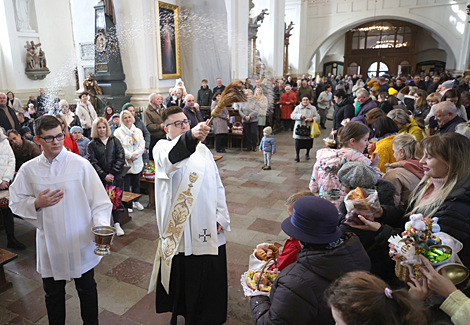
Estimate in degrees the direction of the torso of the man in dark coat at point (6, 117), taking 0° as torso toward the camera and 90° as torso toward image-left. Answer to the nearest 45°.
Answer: approximately 315°

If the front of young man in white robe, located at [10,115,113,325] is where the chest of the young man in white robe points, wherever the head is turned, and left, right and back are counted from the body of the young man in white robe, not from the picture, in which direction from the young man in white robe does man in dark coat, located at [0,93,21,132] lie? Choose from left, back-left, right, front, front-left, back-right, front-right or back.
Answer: back

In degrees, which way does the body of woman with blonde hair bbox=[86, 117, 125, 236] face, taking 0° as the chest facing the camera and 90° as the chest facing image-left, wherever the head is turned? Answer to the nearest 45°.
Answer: approximately 0°

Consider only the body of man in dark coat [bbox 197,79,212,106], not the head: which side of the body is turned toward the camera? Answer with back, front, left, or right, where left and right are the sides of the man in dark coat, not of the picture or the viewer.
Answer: front

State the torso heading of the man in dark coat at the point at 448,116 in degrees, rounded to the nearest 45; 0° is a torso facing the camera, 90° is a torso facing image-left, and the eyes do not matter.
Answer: approximately 90°

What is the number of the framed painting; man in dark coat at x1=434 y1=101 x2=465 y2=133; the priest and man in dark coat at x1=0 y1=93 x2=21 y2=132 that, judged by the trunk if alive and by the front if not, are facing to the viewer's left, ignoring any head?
1

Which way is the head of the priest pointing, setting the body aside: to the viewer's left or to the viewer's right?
to the viewer's right

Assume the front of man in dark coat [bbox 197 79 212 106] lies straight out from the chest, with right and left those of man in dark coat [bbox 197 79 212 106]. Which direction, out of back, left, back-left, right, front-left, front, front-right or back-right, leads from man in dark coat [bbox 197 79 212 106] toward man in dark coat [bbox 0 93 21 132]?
front-right

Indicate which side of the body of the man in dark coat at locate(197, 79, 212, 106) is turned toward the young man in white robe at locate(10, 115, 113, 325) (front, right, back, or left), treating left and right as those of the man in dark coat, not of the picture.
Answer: front

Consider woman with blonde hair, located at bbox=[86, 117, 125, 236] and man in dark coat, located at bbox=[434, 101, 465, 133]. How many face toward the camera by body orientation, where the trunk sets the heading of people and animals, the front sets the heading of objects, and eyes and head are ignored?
1

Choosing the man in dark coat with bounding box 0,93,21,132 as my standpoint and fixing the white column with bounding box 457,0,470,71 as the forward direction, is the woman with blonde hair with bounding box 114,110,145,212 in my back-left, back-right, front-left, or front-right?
front-right

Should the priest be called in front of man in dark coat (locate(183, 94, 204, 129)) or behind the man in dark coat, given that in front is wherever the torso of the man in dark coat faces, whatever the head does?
in front

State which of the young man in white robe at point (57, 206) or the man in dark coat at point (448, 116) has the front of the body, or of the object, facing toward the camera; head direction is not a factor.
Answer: the young man in white robe

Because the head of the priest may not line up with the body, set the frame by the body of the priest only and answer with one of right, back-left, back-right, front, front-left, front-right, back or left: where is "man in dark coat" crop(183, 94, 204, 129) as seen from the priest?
back-left

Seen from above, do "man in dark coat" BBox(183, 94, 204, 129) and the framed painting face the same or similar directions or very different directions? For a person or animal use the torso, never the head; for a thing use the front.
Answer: same or similar directions

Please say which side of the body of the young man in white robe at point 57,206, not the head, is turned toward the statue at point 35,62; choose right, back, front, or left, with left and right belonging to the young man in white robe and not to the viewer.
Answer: back

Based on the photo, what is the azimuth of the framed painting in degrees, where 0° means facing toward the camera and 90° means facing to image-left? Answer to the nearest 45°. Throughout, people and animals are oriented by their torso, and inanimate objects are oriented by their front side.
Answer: approximately 315°

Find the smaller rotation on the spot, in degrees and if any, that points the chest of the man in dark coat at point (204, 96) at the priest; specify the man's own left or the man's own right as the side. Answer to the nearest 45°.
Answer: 0° — they already face them

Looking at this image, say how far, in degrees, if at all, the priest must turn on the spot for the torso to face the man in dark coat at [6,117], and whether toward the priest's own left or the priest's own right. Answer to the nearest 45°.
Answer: approximately 180°

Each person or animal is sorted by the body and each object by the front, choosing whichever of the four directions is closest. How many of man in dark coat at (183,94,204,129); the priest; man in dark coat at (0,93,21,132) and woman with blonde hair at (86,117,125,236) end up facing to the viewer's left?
0

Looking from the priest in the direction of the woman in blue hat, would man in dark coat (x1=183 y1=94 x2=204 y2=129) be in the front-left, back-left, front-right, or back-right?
back-left
